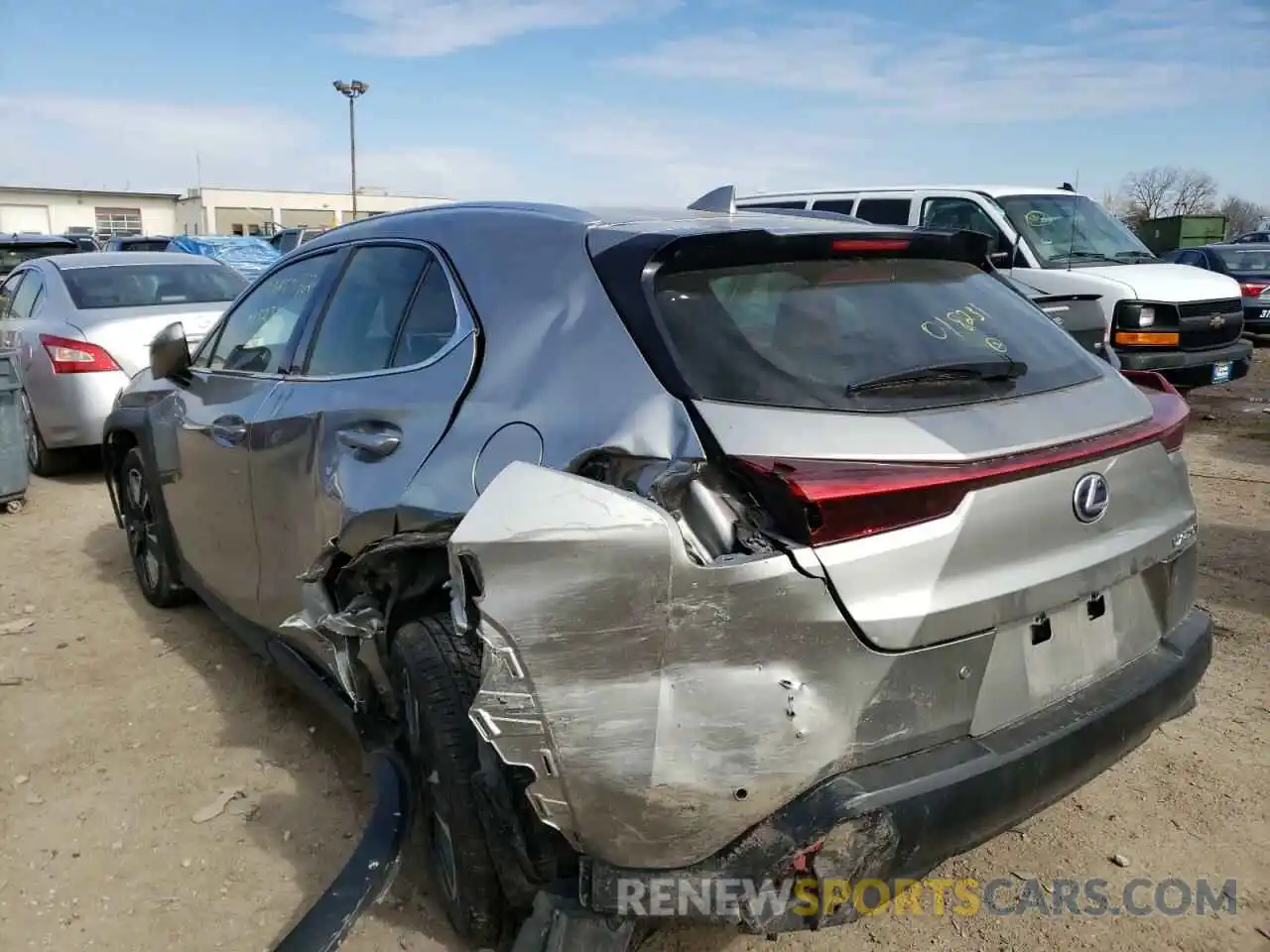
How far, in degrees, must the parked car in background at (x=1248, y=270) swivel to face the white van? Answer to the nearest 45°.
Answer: approximately 135° to its left

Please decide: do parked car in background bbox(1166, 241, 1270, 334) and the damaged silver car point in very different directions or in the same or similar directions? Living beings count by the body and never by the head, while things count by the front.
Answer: same or similar directions

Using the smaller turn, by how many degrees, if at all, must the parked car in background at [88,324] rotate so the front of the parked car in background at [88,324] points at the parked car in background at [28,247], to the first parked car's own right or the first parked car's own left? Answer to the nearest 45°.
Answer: approximately 45° to the first parked car's own right

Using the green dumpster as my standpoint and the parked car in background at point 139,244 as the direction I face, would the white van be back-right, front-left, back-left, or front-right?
front-left

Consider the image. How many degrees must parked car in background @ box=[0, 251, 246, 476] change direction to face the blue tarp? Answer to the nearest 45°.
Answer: approximately 45° to its right

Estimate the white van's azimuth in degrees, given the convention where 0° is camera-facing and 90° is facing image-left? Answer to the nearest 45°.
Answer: approximately 315°

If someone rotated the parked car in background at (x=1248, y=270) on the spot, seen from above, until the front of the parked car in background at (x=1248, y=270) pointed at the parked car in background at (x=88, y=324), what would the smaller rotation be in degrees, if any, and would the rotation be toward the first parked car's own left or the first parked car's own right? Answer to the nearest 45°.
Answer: approximately 90° to the first parked car's own left

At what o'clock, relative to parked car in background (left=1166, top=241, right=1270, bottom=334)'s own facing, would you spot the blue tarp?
The blue tarp is roughly at 10 o'clock from the parked car in background.

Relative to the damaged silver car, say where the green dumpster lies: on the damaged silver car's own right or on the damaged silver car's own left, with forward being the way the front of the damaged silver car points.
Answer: on the damaged silver car's own right

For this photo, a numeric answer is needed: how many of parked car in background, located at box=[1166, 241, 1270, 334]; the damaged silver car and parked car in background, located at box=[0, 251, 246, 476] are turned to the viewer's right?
0

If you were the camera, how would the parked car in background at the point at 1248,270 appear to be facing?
facing away from the viewer and to the left of the viewer

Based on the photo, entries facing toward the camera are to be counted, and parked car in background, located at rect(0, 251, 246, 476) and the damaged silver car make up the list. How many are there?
0

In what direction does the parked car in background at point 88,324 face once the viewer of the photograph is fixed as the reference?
facing away from the viewer and to the left of the viewer

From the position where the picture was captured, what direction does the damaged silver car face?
facing away from the viewer and to the left of the viewer

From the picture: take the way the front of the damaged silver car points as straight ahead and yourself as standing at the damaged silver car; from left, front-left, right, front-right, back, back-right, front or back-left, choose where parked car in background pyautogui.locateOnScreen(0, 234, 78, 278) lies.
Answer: front

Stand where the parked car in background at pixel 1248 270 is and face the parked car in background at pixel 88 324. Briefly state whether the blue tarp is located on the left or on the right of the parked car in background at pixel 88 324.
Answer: right

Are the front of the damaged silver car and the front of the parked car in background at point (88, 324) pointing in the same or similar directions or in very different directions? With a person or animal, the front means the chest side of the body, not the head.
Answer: same or similar directions
